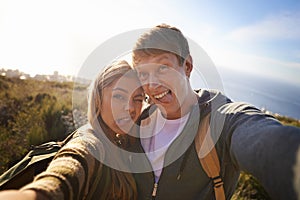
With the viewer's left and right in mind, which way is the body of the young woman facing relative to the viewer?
facing the viewer and to the right of the viewer
